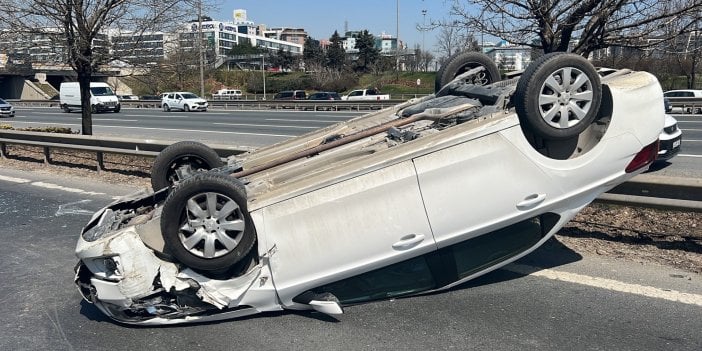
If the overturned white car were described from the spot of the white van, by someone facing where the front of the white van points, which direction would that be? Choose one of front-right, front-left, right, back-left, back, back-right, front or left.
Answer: front-right

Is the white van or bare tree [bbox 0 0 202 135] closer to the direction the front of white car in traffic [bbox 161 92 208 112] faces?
the bare tree

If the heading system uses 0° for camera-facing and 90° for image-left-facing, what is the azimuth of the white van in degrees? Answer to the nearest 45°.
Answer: approximately 315°

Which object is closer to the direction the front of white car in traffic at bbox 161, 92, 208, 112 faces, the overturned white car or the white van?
the overturned white car

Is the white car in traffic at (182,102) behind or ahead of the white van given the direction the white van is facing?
ahead

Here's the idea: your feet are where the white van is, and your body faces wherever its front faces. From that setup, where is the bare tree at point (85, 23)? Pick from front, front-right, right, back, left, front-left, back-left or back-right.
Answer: front-right

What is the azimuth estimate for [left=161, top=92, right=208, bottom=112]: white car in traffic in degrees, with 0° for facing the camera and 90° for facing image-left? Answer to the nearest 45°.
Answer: approximately 315°
